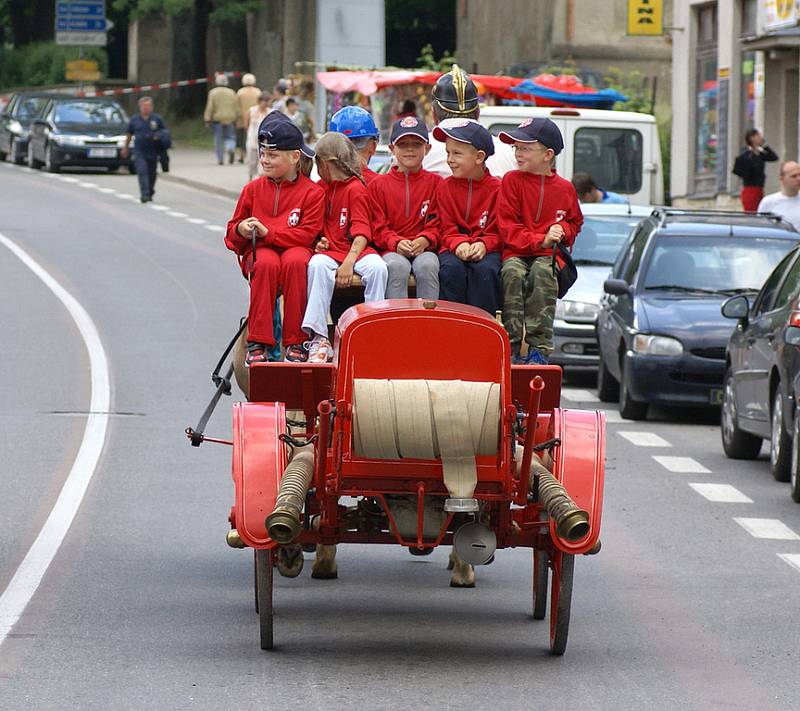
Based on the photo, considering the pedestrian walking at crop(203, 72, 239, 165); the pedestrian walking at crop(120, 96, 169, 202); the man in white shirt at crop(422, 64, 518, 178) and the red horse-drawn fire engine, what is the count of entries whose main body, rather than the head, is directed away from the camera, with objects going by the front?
3

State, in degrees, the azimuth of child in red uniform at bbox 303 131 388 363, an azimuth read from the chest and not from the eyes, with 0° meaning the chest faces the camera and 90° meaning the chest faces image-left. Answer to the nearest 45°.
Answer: approximately 45°

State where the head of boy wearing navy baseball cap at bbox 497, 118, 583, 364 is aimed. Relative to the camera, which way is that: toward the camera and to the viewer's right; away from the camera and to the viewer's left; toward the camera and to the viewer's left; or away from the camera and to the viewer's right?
toward the camera and to the viewer's left

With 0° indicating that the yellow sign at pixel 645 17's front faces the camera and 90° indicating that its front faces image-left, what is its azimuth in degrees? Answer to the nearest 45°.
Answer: approximately 0°

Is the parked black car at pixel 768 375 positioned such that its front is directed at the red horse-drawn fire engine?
no

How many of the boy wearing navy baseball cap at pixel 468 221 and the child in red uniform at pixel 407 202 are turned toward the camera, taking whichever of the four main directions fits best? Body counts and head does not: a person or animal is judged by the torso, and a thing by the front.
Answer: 2

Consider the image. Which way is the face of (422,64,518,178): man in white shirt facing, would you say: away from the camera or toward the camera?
away from the camera

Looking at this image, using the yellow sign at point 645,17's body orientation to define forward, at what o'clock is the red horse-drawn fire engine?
The red horse-drawn fire engine is roughly at 12 o'clock from the yellow sign.

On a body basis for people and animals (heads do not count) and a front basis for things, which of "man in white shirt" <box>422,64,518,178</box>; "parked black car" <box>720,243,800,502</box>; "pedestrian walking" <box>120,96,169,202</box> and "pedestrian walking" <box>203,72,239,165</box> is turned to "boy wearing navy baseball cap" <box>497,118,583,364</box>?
"pedestrian walking" <box>120,96,169,202</box>

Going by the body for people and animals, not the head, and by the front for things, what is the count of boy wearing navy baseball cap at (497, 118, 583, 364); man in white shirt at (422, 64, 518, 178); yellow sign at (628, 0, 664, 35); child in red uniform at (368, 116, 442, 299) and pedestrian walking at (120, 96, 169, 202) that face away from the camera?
1

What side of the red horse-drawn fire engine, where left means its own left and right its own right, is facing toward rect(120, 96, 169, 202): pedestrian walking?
front

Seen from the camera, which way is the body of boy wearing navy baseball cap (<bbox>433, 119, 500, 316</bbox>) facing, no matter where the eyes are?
toward the camera

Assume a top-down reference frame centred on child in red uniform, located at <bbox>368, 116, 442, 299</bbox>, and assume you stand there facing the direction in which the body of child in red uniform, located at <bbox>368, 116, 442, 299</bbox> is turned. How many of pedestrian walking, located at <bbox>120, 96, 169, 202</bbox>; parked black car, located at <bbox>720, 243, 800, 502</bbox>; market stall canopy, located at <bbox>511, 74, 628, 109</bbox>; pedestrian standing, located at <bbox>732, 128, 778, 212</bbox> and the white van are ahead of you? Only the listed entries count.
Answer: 0

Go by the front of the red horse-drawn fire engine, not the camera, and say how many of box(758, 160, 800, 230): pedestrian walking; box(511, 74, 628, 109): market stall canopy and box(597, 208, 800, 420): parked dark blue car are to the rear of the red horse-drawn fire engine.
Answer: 0

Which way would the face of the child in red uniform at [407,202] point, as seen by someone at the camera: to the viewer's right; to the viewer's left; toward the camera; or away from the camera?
toward the camera

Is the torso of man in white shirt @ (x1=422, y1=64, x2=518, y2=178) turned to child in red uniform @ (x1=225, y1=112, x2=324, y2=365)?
no
